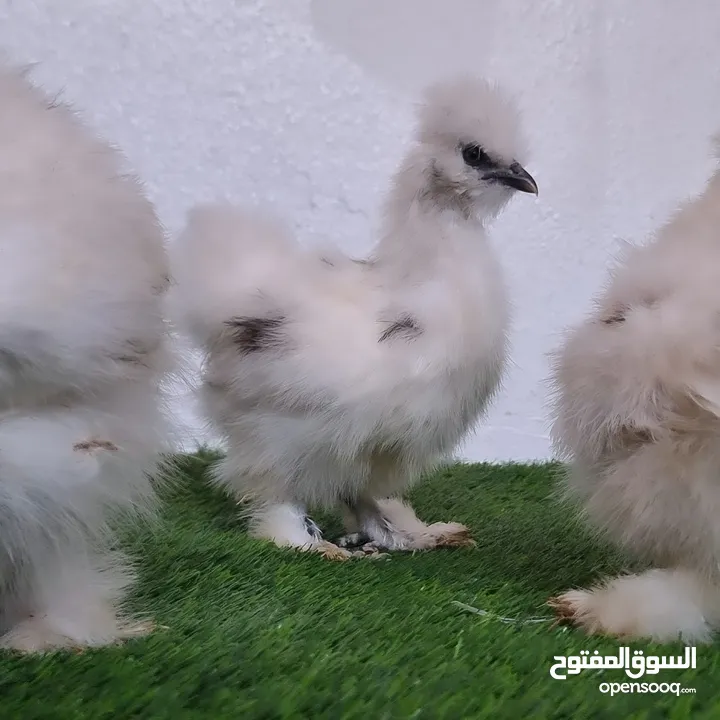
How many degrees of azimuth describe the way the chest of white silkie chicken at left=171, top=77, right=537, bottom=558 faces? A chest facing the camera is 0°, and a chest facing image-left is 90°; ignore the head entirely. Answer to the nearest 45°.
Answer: approximately 270°
